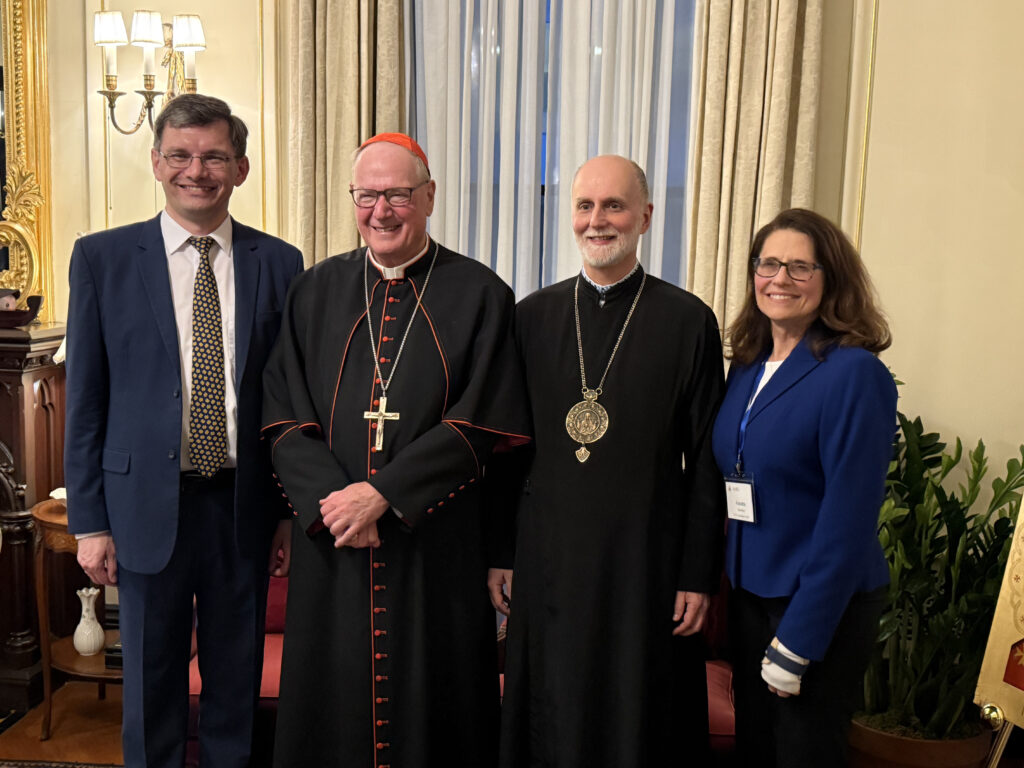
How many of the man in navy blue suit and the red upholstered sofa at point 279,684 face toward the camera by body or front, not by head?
2

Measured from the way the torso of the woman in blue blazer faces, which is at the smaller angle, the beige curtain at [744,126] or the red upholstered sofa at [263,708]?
the red upholstered sofa

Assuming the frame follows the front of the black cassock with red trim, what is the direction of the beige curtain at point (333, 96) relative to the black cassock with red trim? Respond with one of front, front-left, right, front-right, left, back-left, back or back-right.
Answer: back

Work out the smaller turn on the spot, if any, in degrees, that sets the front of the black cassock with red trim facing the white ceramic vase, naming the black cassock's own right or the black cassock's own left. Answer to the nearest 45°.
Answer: approximately 135° to the black cassock's own right

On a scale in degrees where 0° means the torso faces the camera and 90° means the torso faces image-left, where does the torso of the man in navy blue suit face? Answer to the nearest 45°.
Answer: approximately 0°
